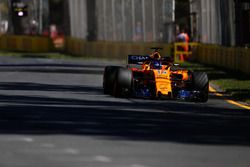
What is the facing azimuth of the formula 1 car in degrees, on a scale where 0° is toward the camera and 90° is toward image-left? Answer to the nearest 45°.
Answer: approximately 0°

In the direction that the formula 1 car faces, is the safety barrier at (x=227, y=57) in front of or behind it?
behind
